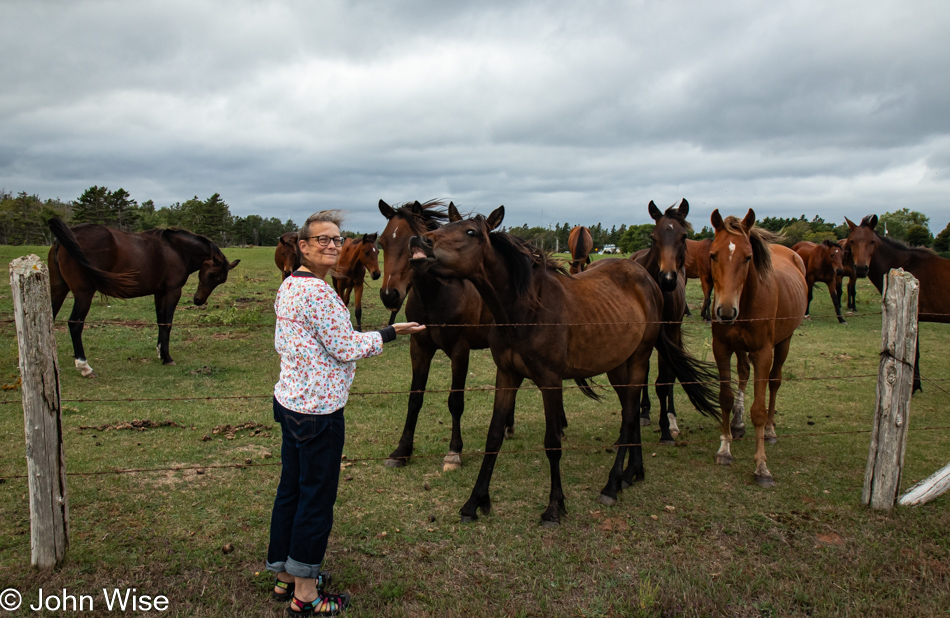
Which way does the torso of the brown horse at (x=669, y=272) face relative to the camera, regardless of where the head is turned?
toward the camera

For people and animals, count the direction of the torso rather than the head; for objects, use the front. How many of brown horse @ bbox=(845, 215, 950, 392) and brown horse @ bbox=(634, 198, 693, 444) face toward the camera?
1

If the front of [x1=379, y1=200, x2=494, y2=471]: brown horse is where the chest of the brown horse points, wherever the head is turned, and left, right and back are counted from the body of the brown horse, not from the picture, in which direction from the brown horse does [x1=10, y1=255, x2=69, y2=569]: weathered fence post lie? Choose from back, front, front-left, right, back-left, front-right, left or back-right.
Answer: front

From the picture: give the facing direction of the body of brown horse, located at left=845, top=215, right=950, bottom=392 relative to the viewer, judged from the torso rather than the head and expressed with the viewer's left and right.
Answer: facing to the left of the viewer

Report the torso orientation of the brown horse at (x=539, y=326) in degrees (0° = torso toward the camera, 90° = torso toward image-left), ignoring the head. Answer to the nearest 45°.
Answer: approximately 45°

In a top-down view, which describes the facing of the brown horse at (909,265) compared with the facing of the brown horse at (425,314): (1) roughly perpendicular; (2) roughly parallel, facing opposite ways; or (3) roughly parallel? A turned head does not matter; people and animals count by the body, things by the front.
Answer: roughly perpendicular

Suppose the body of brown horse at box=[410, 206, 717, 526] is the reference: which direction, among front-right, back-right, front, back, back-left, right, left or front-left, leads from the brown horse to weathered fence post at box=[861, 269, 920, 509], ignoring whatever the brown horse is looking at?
back-left

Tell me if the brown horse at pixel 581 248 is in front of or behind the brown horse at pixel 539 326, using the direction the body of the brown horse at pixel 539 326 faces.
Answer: behind

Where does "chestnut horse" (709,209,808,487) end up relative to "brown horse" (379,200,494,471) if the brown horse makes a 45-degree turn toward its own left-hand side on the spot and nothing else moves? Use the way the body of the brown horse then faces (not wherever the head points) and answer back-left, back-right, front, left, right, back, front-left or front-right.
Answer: left

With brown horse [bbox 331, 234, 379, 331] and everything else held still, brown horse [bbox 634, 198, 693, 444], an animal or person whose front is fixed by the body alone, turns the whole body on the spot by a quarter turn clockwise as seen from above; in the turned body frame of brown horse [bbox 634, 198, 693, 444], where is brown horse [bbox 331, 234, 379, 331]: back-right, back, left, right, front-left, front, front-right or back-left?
front-right

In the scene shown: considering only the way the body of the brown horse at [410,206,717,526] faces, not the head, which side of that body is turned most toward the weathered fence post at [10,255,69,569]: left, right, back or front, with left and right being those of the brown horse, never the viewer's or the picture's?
front
